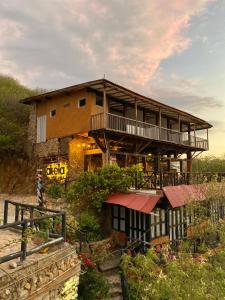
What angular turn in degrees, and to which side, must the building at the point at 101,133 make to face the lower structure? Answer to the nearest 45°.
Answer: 0° — it already faces it

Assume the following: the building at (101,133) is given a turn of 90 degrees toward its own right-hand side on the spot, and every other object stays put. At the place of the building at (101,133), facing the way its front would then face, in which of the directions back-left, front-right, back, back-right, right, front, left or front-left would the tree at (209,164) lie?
back

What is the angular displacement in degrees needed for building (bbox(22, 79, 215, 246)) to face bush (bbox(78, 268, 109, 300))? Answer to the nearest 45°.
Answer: approximately 45° to its right

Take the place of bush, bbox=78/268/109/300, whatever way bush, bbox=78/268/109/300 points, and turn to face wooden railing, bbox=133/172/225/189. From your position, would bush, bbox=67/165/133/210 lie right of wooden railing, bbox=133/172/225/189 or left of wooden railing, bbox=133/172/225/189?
left

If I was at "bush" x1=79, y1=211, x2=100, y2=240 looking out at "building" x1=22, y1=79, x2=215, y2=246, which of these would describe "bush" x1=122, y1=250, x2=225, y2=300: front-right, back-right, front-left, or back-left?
back-right

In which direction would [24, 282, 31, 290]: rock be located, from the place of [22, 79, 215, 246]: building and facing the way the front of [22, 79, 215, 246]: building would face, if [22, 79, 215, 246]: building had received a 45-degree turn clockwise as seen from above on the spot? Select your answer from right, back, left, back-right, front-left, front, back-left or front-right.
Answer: front

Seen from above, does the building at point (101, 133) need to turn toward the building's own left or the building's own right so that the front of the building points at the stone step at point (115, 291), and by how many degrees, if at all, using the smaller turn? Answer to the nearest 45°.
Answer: approximately 45° to the building's own right

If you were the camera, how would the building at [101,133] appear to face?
facing the viewer and to the right of the viewer
